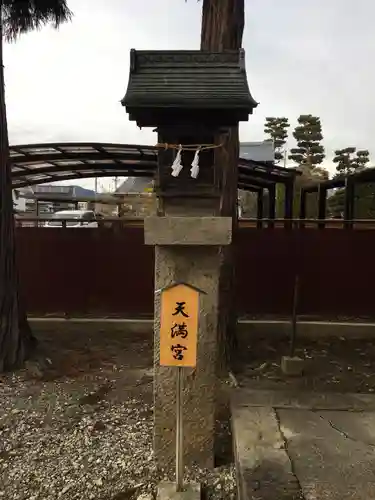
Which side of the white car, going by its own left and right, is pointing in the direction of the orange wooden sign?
left

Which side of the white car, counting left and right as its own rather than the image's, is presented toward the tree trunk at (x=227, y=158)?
left

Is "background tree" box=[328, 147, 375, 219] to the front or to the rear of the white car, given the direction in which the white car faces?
to the rear

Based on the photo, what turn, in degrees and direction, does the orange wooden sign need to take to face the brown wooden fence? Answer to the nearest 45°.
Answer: approximately 180°

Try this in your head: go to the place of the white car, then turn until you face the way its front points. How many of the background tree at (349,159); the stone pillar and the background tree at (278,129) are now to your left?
1

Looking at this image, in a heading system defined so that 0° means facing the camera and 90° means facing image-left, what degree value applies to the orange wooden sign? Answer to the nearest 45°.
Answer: approximately 0°

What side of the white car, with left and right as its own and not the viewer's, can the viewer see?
left

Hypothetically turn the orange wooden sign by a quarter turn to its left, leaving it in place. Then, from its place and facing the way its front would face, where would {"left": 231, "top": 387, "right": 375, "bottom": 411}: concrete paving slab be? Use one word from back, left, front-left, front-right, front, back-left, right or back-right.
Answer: front-left

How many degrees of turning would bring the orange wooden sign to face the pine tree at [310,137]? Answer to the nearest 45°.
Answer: approximately 180°

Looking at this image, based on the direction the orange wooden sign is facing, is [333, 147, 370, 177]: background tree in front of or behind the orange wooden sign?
behind
